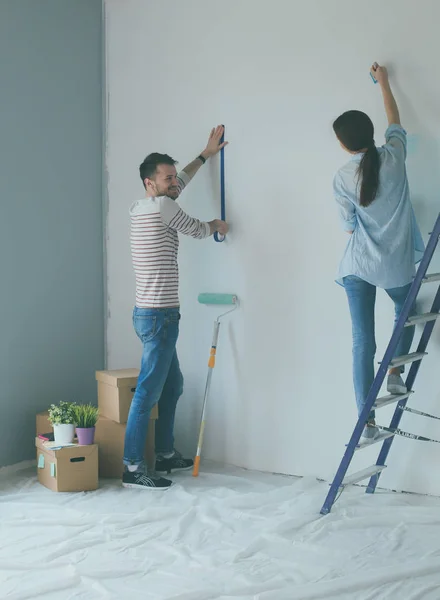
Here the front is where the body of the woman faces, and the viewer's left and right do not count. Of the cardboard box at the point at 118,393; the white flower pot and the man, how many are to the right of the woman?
0

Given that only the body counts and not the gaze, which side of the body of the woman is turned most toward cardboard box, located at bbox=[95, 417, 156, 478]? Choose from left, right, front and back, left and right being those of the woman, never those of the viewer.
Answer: left

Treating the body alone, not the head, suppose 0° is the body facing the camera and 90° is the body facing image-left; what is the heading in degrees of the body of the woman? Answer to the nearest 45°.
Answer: approximately 180°

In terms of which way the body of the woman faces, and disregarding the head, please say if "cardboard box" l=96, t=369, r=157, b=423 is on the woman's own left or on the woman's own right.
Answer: on the woman's own left

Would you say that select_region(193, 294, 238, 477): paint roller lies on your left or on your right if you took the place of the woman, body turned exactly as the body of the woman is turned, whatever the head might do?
on your left

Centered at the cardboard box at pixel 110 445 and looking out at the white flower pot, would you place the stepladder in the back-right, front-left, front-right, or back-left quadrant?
back-left

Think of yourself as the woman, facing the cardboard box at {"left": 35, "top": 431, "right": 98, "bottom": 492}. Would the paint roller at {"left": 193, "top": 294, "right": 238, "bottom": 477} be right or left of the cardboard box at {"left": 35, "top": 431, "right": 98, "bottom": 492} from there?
right

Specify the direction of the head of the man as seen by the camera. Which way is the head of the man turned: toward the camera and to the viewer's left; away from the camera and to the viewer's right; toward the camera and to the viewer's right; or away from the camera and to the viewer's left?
toward the camera and to the viewer's right

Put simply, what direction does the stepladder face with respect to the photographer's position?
facing away from the viewer and to the left of the viewer

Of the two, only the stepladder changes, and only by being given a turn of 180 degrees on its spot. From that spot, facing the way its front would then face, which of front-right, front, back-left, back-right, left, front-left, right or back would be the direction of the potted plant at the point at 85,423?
back-right

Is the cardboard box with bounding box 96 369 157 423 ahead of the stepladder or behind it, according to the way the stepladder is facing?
ahead

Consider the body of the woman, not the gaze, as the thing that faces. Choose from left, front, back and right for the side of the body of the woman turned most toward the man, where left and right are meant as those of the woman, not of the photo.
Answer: left
